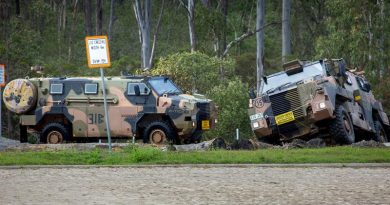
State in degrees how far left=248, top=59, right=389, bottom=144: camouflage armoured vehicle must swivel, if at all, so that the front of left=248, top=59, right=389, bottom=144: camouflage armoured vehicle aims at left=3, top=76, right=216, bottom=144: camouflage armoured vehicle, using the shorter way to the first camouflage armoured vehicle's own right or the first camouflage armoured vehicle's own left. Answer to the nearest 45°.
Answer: approximately 45° to the first camouflage armoured vehicle's own right

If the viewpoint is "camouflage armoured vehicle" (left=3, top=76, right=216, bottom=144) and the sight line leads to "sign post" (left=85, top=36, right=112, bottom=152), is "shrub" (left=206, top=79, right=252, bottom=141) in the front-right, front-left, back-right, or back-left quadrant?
back-left

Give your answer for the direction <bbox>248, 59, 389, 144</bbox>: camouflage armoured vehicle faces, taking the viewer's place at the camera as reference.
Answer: facing the viewer and to the left of the viewer

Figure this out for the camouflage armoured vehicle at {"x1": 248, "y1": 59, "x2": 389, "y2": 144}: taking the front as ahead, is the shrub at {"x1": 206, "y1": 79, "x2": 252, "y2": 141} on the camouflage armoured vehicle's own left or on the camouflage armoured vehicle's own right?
on the camouflage armoured vehicle's own right
